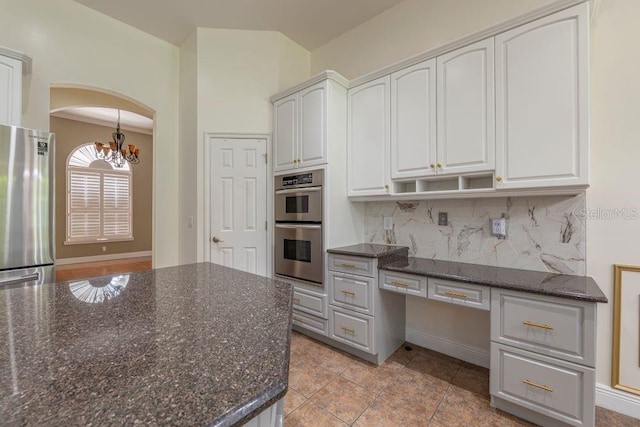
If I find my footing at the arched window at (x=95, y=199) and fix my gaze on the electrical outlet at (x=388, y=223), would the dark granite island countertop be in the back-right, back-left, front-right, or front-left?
front-right

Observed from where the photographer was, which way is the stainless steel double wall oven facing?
facing the viewer and to the left of the viewer

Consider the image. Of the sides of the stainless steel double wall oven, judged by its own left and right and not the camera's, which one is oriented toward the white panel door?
right

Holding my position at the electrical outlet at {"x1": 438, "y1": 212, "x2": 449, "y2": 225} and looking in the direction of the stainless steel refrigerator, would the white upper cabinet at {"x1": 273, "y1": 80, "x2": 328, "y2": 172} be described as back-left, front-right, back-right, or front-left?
front-right

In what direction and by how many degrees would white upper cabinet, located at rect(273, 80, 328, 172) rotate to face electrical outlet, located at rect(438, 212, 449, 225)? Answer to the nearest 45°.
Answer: approximately 135° to its left

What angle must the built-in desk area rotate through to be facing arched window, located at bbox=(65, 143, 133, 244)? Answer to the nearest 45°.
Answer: approximately 45° to its right

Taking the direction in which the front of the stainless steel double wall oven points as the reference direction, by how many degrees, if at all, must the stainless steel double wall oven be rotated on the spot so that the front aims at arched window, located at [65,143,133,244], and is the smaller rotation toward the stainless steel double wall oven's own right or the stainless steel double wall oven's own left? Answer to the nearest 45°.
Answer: approximately 90° to the stainless steel double wall oven's own right

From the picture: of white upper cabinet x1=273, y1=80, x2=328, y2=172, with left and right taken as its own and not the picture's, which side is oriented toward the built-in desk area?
left

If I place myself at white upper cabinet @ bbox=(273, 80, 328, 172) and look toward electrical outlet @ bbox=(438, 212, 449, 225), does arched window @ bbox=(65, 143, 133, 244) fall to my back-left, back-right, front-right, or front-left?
back-left

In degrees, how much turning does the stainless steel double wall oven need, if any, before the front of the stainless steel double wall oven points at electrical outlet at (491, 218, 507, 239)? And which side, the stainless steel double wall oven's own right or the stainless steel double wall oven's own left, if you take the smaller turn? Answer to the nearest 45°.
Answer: approximately 90° to the stainless steel double wall oven's own left

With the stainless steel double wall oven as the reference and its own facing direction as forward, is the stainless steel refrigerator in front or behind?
in front

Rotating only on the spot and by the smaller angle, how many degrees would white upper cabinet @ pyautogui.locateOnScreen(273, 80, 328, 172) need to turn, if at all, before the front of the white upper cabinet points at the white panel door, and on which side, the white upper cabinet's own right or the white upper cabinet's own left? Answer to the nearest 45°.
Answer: approximately 90° to the white upper cabinet's own right

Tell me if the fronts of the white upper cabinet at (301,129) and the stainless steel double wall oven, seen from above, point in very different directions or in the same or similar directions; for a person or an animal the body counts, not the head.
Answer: same or similar directions

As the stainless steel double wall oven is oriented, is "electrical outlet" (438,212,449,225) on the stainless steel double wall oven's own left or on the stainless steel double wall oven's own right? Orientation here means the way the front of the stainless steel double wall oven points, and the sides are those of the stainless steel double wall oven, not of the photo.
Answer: on the stainless steel double wall oven's own left

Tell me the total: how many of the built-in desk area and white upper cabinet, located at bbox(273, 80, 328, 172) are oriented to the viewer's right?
0

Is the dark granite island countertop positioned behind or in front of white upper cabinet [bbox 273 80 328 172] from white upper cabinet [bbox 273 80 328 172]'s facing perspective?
in front
